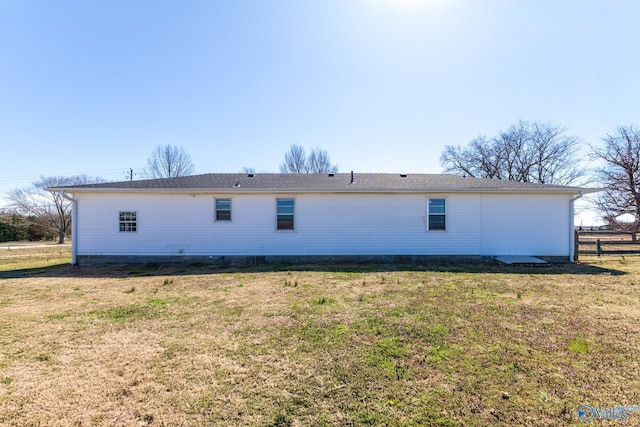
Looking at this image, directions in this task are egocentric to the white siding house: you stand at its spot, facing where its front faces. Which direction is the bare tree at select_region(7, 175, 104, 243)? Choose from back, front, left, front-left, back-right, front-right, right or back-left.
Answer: front-left

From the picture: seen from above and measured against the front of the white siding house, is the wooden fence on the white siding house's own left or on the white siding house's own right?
on the white siding house's own right

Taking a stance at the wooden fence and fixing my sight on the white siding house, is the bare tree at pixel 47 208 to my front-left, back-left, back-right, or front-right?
front-right

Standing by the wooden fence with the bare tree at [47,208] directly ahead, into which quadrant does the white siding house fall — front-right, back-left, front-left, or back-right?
front-left

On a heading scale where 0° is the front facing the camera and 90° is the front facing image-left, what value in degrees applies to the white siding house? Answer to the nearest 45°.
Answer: approximately 180°
